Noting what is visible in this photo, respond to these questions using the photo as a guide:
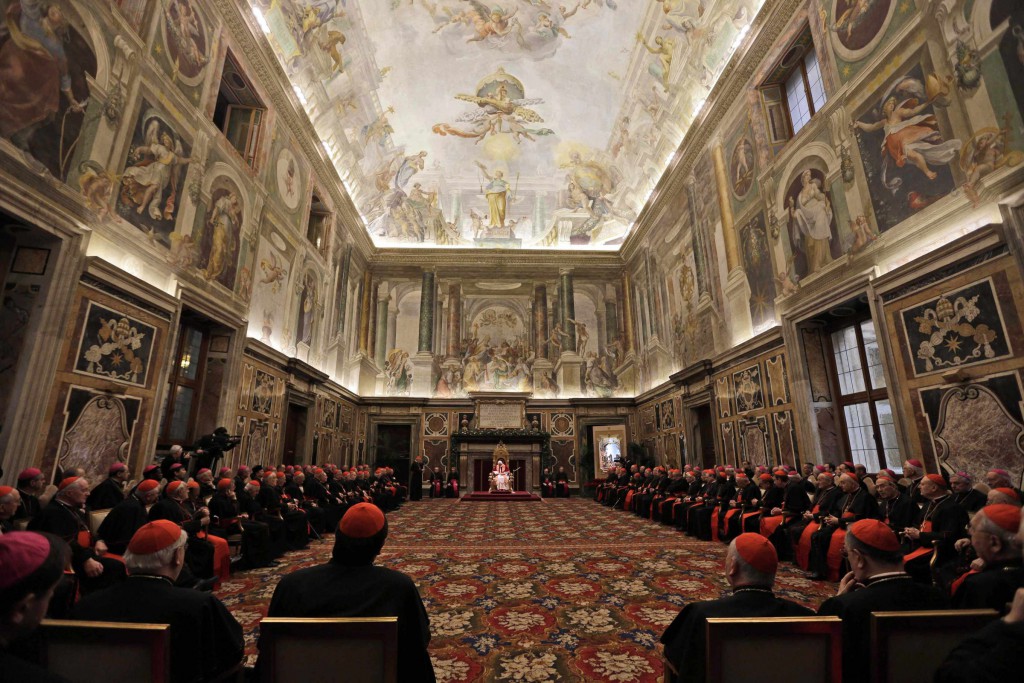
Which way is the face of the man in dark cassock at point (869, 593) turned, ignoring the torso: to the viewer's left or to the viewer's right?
to the viewer's left

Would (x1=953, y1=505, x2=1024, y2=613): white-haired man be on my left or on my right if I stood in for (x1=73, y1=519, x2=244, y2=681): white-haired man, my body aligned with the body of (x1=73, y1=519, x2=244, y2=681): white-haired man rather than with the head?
on my right

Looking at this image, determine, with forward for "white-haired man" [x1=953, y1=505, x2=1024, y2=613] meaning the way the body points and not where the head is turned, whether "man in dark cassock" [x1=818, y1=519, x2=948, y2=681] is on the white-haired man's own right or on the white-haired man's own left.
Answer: on the white-haired man's own left

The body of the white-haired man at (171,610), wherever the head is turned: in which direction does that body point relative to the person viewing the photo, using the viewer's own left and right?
facing away from the viewer and to the right of the viewer

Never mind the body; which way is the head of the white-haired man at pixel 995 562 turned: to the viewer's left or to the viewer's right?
to the viewer's left

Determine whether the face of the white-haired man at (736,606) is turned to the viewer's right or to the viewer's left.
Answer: to the viewer's left

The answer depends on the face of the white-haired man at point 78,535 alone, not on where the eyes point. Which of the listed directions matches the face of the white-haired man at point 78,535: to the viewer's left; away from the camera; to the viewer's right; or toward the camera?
to the viewer's right

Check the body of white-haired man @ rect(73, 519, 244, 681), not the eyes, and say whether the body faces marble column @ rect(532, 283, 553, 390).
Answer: yes

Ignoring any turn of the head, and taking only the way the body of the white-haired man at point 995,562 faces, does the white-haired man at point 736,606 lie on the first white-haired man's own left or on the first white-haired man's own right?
on the first white-haired man's own left

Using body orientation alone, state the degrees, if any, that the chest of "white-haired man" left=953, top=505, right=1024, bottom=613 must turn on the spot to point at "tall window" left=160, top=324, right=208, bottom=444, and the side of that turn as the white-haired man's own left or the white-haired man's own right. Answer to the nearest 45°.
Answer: approximately 45° to the white-haired man's own left

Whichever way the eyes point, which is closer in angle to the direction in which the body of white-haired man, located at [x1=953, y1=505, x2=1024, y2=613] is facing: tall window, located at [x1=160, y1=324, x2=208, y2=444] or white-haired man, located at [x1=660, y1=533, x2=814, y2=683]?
the tall window

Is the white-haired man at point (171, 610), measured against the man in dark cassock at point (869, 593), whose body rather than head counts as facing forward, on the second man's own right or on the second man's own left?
on the second man's own left
